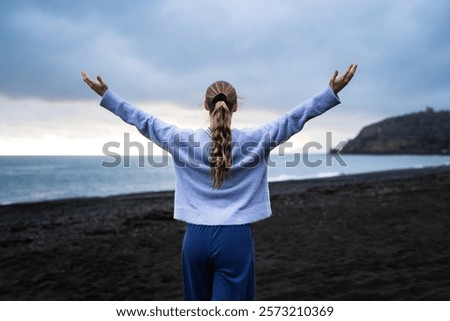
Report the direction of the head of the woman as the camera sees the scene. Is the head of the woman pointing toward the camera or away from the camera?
away from the camera

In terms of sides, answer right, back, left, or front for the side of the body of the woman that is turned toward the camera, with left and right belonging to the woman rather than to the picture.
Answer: back
